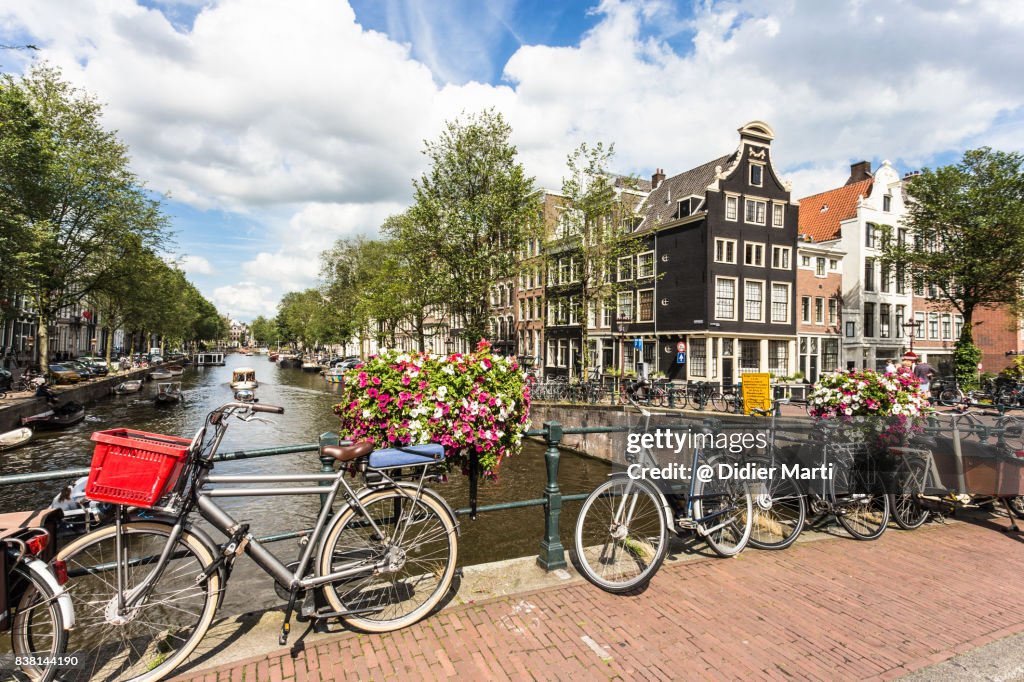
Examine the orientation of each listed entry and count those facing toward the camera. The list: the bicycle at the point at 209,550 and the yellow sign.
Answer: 1

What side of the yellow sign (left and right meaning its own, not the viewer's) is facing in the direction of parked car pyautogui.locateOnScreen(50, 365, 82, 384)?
right

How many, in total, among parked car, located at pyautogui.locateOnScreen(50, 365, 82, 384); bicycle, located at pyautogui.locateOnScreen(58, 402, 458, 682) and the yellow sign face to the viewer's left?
1

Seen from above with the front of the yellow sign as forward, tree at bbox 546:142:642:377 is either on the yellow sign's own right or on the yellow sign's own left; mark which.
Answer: on the yellow sign's own right

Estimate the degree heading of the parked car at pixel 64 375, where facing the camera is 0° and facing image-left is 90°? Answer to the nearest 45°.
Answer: approximately 315°

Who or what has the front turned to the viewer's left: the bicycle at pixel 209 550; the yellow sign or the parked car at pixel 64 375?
the bicycle

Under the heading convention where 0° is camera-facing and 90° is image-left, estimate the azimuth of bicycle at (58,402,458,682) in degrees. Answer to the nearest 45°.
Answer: approximately 90°

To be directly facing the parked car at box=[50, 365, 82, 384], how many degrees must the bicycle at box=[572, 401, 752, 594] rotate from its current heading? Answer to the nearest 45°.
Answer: approximately 90° to its right

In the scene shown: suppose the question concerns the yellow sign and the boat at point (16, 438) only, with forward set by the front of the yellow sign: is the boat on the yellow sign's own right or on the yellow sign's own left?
on the yellow sign's own right

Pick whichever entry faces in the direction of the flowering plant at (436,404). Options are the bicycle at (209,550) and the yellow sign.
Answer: the yellow sign

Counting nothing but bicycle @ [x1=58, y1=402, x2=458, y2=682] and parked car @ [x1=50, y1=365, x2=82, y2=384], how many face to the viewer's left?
1

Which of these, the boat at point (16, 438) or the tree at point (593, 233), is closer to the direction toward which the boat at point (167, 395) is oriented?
the boat
